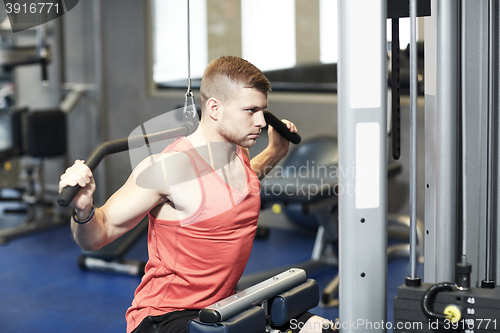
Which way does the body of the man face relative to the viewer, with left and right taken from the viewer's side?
facing the viewer and to the right of the viewer
